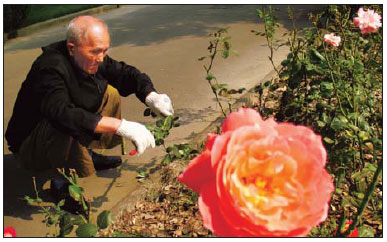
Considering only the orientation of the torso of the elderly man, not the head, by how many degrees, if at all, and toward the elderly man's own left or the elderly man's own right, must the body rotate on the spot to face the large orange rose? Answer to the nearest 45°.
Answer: approximately 45° to the elderly man's own right

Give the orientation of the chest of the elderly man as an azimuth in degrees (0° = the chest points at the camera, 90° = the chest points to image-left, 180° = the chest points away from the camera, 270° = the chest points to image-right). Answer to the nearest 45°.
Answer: approximately 315°

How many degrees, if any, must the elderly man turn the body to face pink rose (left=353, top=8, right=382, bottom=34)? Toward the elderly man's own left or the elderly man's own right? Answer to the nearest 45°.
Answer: approximately 45° to the elderly man's own left

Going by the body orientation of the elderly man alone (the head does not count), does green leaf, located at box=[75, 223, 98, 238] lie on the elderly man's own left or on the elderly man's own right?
on the elderly man's own right

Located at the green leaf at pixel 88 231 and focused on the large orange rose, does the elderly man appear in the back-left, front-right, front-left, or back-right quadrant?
back-left
